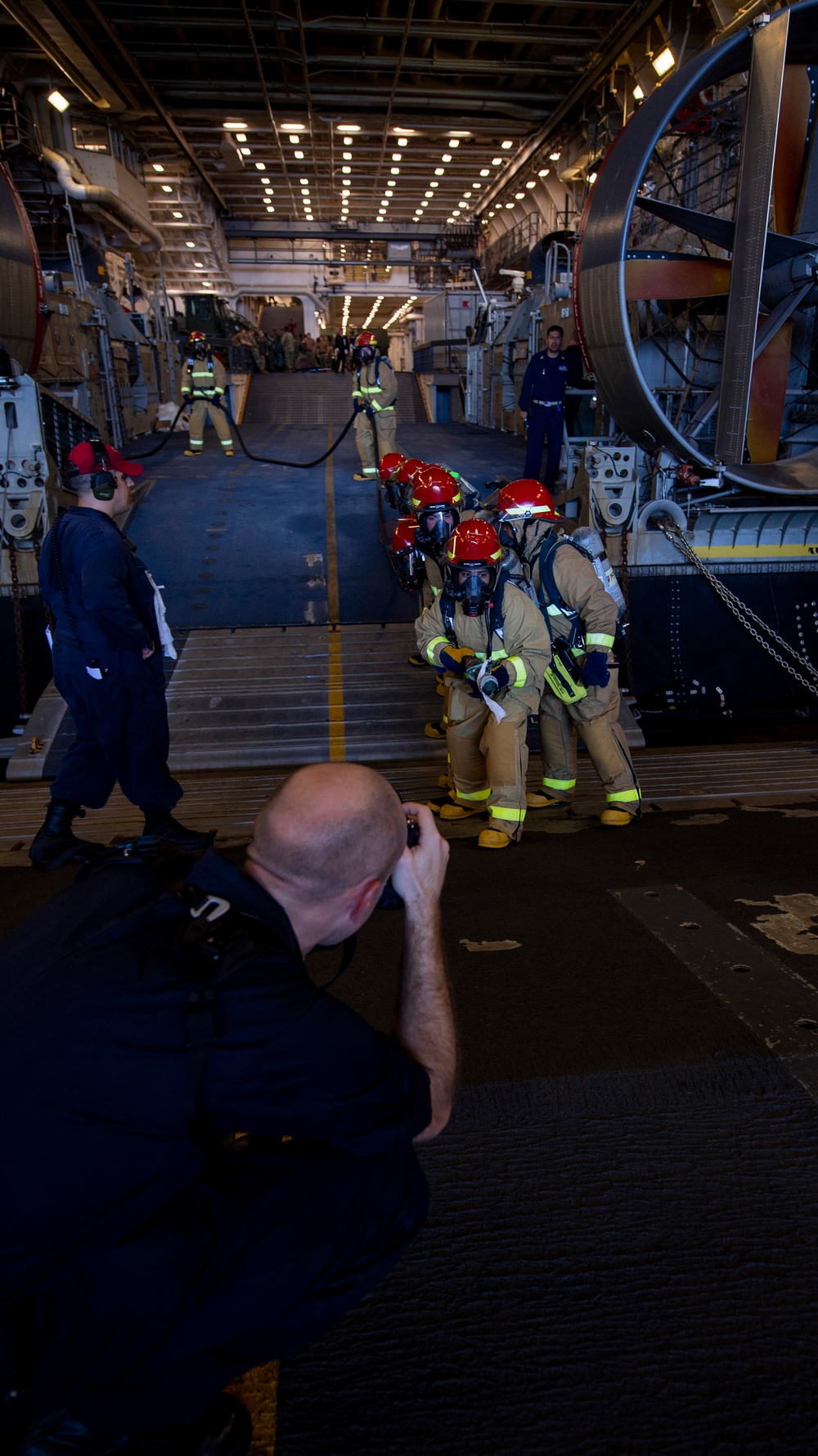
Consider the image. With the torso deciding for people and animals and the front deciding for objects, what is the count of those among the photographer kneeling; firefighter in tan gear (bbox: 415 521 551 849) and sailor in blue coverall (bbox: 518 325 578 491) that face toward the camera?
2

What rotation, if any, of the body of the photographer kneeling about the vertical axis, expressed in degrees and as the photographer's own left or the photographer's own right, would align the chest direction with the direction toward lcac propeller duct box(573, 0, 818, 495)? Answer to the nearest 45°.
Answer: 0° — they already face it

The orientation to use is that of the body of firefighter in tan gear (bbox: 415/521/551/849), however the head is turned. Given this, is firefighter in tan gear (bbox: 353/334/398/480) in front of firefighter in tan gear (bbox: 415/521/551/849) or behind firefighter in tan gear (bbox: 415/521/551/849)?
behind

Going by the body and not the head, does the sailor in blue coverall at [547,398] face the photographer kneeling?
yes

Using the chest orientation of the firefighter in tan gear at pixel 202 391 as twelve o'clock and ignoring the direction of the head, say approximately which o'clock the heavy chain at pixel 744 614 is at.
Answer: The heavy chain is roughly at 11 o'clock from the firefighter in tan gear.

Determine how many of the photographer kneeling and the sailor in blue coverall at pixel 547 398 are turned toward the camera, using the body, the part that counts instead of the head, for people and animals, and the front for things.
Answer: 1

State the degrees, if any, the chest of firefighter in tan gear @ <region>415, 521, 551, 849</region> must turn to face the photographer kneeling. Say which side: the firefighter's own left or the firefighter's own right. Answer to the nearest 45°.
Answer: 0° — they already face them

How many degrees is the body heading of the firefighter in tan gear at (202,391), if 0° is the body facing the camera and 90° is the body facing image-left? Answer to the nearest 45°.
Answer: approximately 0°
